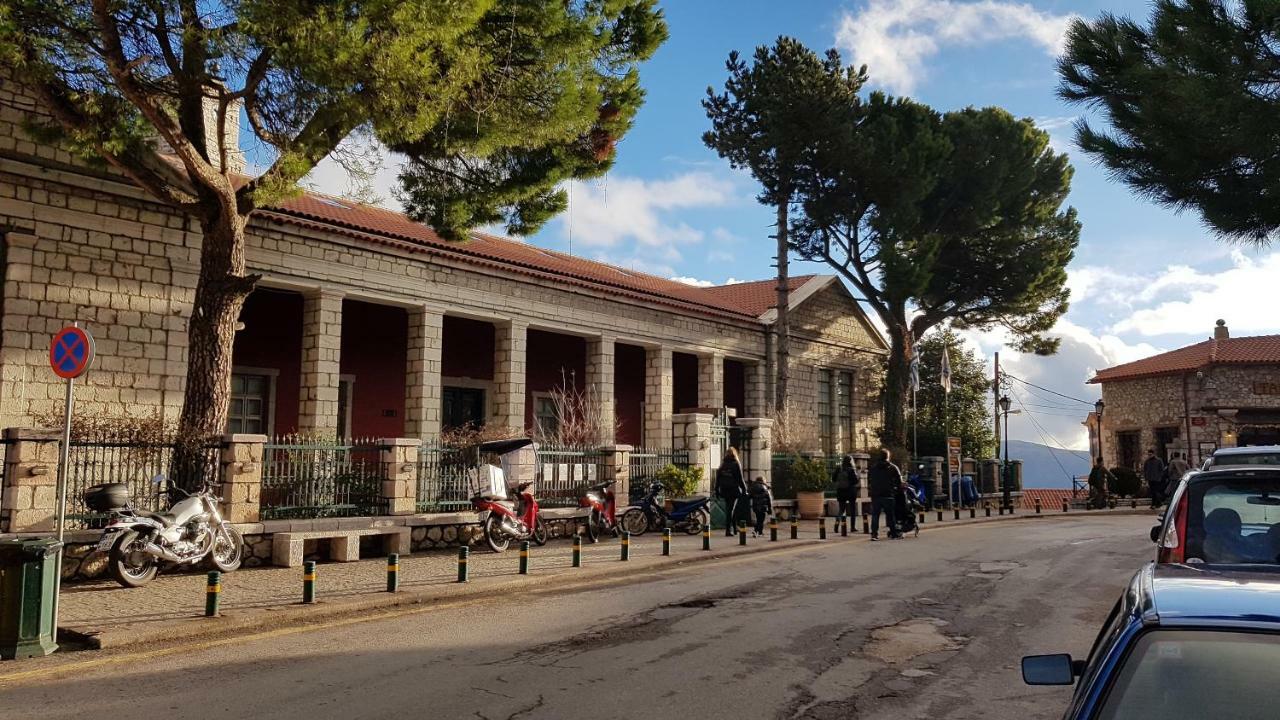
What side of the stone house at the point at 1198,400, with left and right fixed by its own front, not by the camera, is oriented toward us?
front

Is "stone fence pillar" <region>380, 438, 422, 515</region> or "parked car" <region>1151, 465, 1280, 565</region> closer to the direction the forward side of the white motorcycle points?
the stone fence pillar

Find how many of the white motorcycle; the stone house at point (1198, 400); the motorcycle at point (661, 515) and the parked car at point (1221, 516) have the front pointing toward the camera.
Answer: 1

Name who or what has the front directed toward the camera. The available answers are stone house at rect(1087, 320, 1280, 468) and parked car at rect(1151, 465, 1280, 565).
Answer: the stone house

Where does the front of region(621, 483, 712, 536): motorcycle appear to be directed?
to the viewer's left

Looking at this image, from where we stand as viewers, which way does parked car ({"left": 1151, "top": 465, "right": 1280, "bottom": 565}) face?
facing away from the viewer

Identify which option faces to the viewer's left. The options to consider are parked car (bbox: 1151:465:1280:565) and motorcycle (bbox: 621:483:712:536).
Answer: the motorcycle

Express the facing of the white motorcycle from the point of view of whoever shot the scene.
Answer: facing away from the viewer and to the right of the viewer

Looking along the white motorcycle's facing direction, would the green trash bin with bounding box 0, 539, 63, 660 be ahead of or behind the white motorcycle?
behind

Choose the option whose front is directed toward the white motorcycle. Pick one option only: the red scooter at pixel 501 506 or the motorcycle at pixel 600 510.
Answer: the motorcycle

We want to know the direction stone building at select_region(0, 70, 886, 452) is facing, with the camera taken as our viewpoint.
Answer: facing the viewer and to the right of the viewer

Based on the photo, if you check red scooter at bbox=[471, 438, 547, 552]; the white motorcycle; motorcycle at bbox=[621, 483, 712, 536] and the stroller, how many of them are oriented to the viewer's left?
1

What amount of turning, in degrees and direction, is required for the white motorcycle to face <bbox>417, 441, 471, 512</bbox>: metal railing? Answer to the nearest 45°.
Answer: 0° — it already faces it

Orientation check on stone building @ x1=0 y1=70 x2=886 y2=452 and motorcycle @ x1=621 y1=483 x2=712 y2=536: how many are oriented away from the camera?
0
